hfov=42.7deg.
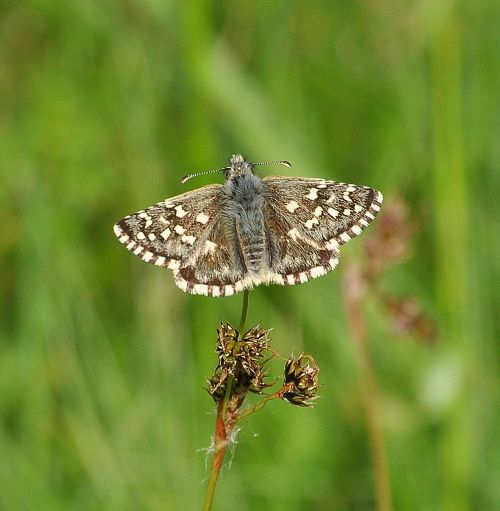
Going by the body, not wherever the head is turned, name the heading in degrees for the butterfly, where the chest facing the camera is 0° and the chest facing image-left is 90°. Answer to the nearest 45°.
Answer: approximately 180°
